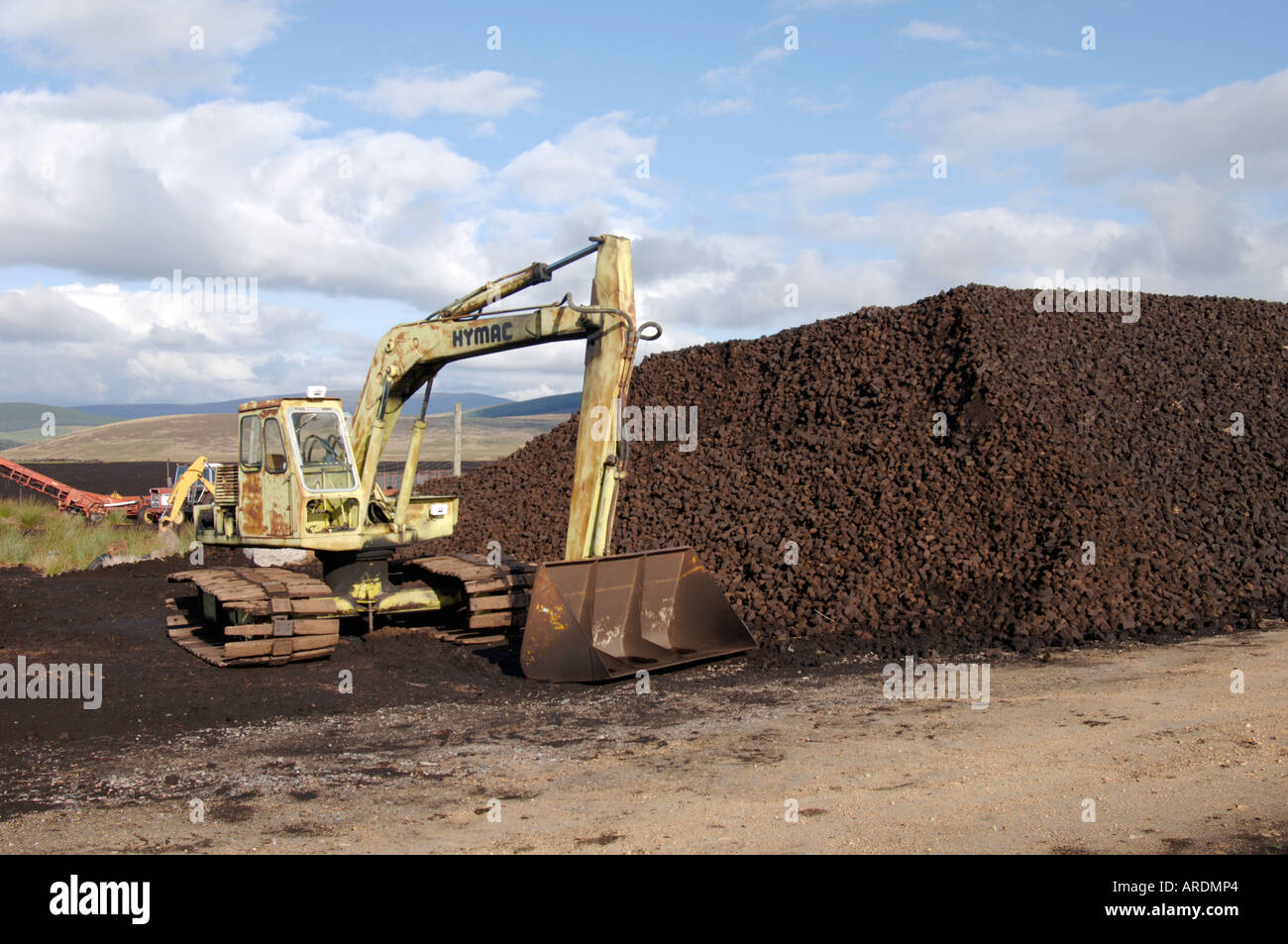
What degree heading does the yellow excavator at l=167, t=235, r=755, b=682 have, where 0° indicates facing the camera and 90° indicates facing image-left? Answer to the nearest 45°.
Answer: approximately 315°

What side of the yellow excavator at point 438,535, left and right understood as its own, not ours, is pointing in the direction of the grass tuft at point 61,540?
back

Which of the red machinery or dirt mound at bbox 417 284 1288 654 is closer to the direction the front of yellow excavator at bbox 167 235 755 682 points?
the dirt mound

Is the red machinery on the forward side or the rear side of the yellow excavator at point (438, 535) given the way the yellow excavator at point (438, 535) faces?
on the rear side

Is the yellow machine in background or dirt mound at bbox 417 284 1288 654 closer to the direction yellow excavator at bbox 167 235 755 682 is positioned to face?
the dirt mound
